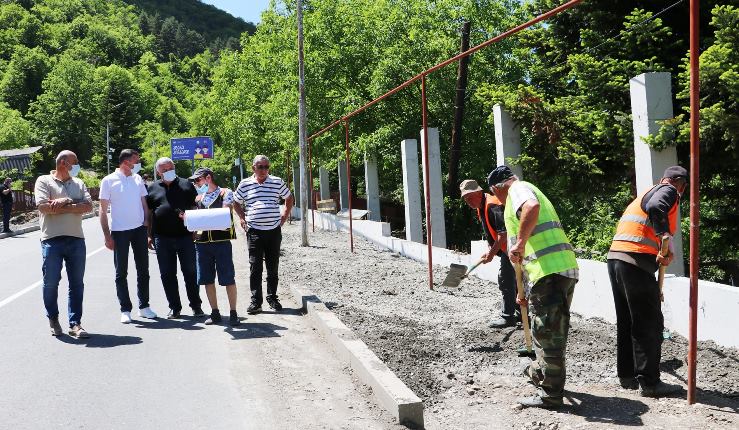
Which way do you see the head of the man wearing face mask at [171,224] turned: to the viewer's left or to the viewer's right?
to the viewer's right

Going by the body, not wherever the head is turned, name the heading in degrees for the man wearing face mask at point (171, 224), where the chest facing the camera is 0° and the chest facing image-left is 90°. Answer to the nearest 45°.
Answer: approximately 0°

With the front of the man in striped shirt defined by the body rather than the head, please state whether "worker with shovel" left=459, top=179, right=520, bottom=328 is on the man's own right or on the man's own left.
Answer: on the man's own left

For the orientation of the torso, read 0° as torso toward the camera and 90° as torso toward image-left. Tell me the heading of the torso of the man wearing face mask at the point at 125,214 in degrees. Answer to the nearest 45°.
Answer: approximately 315°

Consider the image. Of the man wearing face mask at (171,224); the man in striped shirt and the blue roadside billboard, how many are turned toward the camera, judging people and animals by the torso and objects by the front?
3

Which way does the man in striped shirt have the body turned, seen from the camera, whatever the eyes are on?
toward the camera

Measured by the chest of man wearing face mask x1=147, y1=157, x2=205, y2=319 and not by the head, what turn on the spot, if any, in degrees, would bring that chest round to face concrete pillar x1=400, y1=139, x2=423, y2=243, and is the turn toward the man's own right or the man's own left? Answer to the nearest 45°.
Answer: approximately 135° to the man's own left

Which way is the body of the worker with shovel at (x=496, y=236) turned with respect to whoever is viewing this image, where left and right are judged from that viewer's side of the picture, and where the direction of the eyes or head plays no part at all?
facing the viewer and to the left of the viewer

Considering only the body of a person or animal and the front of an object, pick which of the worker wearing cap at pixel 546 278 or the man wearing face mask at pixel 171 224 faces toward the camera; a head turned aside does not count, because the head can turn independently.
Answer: the man wearing face mask

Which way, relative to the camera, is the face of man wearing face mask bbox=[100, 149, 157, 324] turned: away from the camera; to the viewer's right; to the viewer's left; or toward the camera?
to the viewer's right

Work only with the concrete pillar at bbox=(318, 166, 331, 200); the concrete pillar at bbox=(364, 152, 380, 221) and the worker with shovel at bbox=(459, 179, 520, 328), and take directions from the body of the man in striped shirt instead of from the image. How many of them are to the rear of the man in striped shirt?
2

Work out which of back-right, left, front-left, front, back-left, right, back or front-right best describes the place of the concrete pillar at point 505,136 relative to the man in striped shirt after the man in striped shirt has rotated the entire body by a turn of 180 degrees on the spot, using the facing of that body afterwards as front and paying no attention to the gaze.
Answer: front-right

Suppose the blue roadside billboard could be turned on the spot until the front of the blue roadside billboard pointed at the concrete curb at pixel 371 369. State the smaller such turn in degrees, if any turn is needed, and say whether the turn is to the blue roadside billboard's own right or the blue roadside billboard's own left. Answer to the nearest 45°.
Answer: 0° — it already faces it

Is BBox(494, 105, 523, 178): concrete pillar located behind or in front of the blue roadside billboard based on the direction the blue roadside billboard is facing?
in front

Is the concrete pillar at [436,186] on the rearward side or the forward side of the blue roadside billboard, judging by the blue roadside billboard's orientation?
on the forward side
